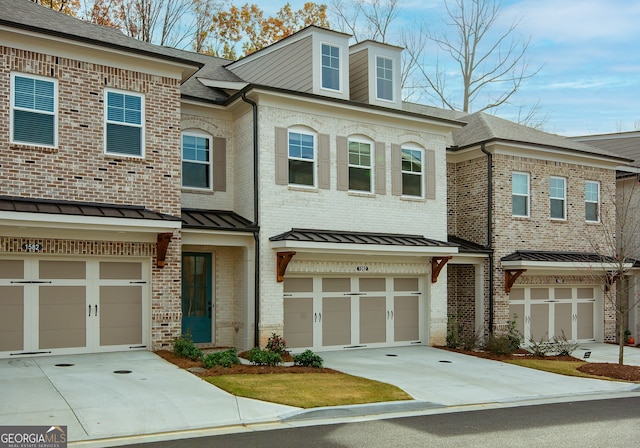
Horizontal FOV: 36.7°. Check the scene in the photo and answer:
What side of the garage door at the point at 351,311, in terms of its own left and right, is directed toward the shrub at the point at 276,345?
right

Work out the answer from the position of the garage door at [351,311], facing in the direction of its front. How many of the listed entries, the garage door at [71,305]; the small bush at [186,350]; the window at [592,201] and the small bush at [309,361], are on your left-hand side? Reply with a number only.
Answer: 1

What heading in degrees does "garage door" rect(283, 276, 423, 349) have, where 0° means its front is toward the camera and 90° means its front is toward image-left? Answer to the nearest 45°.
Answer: approximately 315°

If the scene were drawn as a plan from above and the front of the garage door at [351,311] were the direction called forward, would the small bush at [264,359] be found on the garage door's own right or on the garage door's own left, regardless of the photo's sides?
on the garage door's own right

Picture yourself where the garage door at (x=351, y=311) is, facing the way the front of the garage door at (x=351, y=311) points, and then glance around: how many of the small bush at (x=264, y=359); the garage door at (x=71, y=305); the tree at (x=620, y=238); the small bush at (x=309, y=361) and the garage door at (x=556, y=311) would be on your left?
2

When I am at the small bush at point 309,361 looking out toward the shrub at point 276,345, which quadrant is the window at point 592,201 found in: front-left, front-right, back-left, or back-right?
front-right

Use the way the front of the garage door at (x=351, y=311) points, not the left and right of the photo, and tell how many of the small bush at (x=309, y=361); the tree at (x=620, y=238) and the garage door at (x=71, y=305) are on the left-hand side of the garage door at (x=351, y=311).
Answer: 1

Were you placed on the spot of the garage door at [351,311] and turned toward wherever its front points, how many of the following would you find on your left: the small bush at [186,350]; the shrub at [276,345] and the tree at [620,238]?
1

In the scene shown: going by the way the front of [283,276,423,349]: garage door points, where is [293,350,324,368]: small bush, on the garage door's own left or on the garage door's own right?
on the garage door's own right

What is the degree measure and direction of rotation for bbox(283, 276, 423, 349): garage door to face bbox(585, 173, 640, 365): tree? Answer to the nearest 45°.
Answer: approximately 90° to its left

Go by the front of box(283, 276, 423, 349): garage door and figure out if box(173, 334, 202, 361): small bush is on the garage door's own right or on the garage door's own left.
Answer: on the garage door's own right

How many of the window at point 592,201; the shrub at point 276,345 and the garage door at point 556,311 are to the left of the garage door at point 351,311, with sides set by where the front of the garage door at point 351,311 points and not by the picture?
2

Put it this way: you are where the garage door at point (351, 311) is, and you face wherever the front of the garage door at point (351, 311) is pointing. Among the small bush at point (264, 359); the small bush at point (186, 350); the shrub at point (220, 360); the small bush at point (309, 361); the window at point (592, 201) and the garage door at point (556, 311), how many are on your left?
2

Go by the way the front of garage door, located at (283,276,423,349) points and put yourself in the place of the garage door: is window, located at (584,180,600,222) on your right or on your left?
on your left

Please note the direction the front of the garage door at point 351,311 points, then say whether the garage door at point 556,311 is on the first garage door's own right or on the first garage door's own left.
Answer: on the first garage door's own left

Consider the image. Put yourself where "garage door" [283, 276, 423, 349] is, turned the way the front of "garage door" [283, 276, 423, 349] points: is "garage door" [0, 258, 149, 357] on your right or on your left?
on your right
